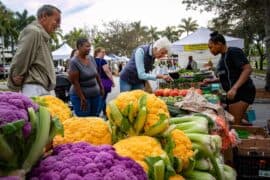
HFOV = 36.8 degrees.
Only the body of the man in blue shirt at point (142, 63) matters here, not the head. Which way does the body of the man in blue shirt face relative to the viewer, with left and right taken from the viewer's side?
facing to the right of the viewer

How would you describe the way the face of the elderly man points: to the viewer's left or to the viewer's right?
to the viewer's right

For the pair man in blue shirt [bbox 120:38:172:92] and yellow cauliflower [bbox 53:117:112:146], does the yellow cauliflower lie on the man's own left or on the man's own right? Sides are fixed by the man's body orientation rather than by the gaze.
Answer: on the man's own right

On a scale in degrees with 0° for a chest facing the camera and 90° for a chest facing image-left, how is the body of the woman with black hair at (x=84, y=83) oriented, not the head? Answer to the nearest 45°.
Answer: approximately 315°

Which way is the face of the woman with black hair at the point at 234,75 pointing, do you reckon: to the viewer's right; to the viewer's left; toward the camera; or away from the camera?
to the viewer's left

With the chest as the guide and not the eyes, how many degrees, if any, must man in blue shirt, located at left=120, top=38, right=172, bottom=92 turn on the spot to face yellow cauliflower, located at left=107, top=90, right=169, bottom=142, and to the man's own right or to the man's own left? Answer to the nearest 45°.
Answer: approximately 90° to the man's own right
